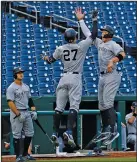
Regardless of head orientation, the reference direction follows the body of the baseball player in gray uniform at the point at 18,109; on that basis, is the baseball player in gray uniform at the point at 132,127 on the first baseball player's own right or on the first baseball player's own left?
on the first baseball player's own left

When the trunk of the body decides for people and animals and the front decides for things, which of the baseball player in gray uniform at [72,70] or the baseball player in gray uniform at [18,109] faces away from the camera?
the baseball player in gray uniform at [72,70]

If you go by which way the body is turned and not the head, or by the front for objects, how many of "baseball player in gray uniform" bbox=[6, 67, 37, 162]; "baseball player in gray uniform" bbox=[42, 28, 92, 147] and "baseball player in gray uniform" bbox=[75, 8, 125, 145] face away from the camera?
1

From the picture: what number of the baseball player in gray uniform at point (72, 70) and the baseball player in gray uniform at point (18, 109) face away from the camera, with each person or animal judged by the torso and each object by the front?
1

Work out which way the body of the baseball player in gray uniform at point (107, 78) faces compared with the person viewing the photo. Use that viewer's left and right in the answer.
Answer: facing the viewer and to the left of the viewer

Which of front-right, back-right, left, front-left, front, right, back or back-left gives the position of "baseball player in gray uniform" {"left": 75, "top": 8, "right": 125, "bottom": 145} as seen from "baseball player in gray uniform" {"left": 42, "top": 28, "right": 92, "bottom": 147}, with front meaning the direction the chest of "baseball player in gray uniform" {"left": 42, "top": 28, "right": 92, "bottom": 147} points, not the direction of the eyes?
right

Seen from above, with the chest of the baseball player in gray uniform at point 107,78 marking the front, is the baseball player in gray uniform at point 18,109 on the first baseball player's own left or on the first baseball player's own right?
on the first baseball player's own right

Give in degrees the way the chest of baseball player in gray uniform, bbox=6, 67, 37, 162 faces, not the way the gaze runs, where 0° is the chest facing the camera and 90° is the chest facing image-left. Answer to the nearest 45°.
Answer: approximately 315°

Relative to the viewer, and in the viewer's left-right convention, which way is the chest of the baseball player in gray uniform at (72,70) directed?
facing away from the viewer

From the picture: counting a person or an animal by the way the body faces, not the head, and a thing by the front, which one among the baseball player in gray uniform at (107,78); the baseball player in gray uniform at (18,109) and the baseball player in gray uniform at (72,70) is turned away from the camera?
the baseball player in gray uniform at (72,70)

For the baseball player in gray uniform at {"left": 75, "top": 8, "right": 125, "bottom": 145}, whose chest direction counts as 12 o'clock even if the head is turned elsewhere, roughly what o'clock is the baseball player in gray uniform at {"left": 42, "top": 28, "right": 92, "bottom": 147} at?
the baseball player in gray uniform at {"left": 42, "top": 28, "right": 92, "bottom": 147} is roughly at 1 o'clock from the baseball player in gray uniform at {"left": 75, "top": 8, "right": 125, "bottom": 145}.
